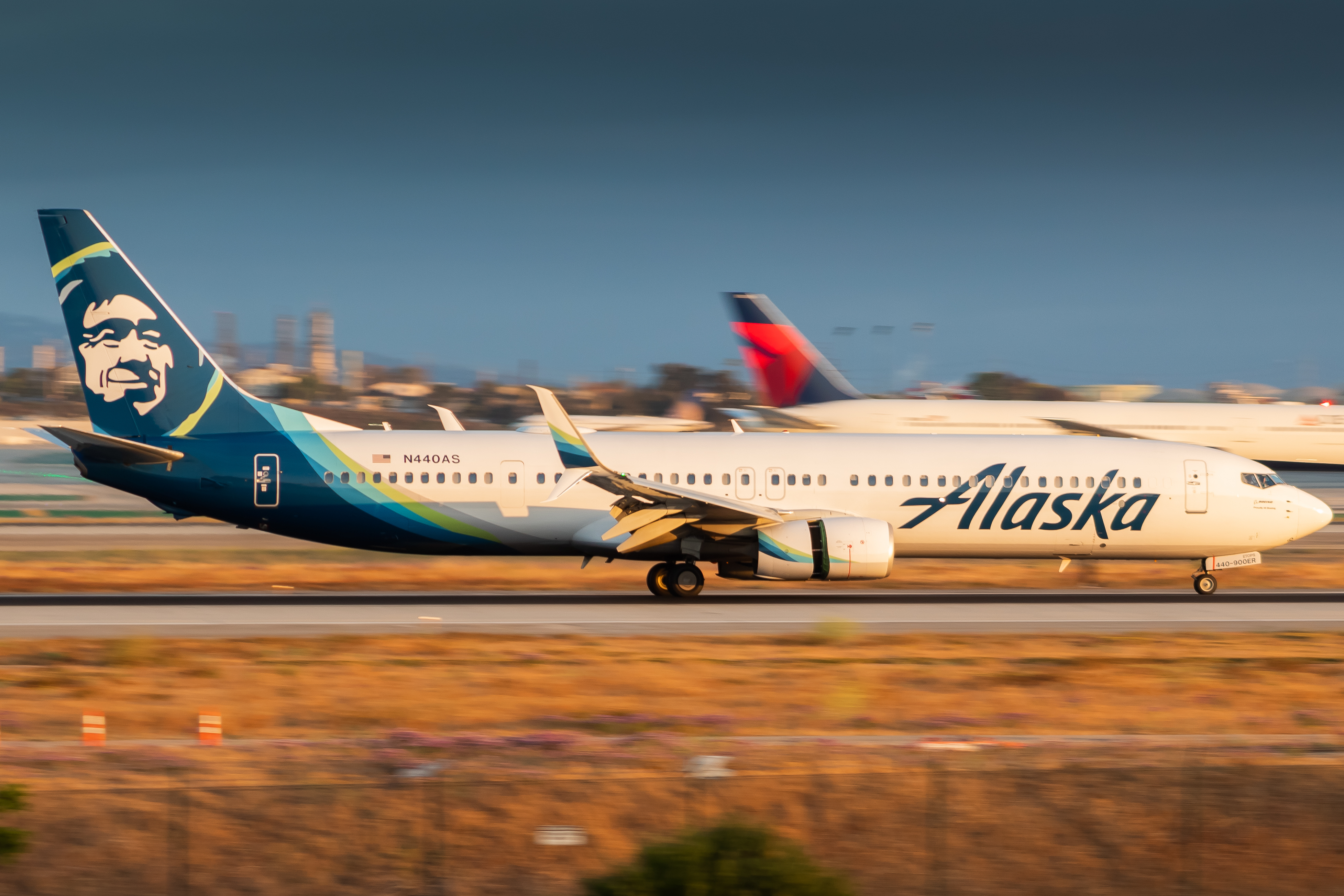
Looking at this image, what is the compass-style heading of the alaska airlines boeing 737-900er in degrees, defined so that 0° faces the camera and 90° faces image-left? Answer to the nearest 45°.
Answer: approximately 270°

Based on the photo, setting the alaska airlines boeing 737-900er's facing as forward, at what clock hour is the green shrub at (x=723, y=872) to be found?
The green shrub is roughly at 3 o'clock from the alaska airlines boeing 737-900er.

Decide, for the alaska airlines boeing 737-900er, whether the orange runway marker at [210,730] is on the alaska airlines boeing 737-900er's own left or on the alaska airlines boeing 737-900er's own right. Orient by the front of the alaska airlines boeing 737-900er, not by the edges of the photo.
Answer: on the alaska airlines boeing 737-900er's own right

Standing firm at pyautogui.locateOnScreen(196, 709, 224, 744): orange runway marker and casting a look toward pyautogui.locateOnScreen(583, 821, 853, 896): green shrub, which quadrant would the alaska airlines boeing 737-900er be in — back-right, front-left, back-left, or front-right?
back-left

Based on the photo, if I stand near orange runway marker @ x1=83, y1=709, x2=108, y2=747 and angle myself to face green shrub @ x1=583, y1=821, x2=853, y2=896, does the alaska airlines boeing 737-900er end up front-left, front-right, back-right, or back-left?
back-left

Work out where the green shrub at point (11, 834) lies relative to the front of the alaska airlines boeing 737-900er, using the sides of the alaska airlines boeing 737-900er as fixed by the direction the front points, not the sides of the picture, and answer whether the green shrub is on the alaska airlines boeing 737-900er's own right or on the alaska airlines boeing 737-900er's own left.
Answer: on the alaska airlines boeing 737-900er's own right

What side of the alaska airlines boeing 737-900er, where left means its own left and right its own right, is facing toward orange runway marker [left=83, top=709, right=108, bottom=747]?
right
